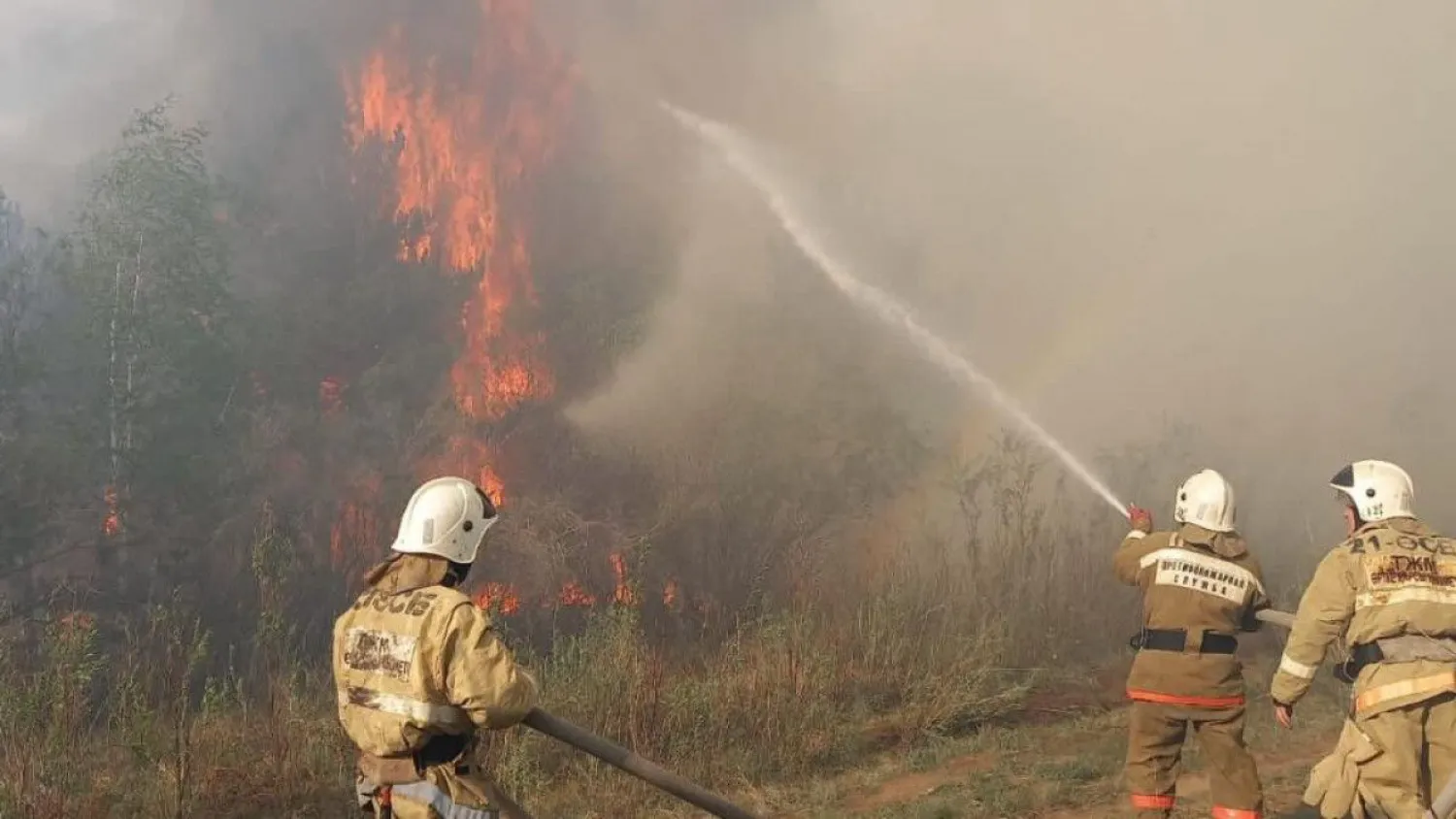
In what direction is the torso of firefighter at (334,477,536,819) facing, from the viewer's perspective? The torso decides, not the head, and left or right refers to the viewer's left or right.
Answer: facing away from the viewer and to the right of the viewer

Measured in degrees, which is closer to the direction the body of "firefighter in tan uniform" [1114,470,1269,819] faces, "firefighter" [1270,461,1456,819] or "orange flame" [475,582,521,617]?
the orange flame

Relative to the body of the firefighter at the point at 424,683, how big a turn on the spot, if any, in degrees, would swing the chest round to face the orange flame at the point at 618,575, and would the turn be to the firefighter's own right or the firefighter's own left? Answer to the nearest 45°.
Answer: approximately 45° to the firefighter's own left

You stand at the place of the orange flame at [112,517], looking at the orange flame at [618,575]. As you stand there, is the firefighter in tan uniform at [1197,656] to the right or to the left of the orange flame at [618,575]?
right

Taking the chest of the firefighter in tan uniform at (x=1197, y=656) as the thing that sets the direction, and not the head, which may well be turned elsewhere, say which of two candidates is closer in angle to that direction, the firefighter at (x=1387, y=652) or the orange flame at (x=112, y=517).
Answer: the orange flame

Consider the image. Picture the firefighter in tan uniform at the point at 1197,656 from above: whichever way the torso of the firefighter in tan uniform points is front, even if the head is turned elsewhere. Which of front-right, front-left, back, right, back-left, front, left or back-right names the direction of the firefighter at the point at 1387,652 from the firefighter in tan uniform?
back-right

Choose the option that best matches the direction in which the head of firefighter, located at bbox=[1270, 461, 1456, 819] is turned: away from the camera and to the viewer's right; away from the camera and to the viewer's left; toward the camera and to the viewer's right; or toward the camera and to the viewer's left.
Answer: away from the camera and to the viewer's left

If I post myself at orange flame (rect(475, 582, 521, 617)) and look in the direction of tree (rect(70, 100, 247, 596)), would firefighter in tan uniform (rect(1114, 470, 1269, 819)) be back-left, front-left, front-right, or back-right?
back-left

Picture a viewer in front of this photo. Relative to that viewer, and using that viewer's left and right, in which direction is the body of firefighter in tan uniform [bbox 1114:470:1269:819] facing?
facing away from the viewer

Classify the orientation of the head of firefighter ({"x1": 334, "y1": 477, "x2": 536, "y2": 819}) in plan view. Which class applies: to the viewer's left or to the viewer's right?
to the viewer's right

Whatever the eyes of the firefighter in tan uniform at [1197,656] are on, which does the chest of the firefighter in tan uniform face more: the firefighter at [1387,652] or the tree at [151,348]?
the tree

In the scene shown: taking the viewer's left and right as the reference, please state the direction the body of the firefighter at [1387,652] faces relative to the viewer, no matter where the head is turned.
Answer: facing away from the viewer and to the left of the viewer
